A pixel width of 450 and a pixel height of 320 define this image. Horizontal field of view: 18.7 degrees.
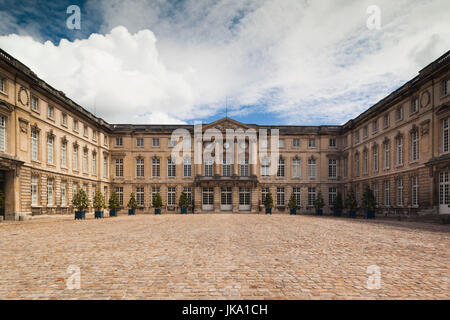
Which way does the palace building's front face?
toward the camera
